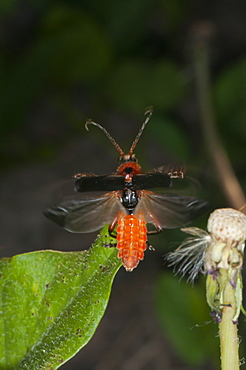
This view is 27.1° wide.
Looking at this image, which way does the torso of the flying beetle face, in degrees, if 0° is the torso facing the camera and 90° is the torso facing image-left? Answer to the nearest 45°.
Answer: approximately 180°

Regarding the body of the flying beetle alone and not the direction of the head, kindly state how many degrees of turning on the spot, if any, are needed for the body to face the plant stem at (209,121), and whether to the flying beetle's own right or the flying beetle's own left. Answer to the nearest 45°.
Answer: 0° — it already faces it
